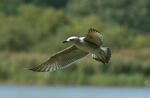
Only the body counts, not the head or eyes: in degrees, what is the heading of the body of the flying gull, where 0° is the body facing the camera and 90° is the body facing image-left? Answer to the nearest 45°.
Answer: approximately 90°
